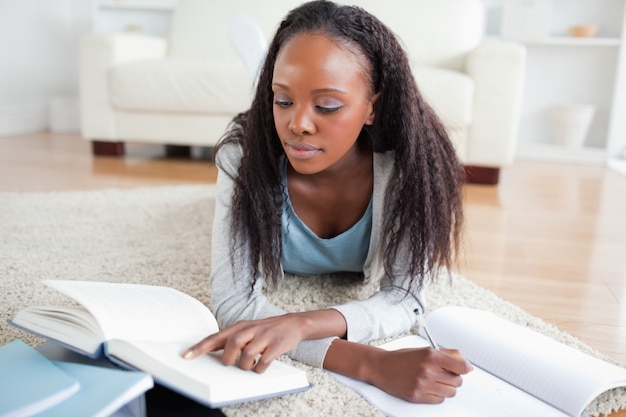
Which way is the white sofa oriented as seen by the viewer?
toward the camera

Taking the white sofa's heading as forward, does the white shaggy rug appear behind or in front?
in front

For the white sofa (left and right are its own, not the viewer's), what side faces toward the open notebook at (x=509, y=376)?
front

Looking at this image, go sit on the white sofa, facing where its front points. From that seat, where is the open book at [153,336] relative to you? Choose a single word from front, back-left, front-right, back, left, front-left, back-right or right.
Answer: front
